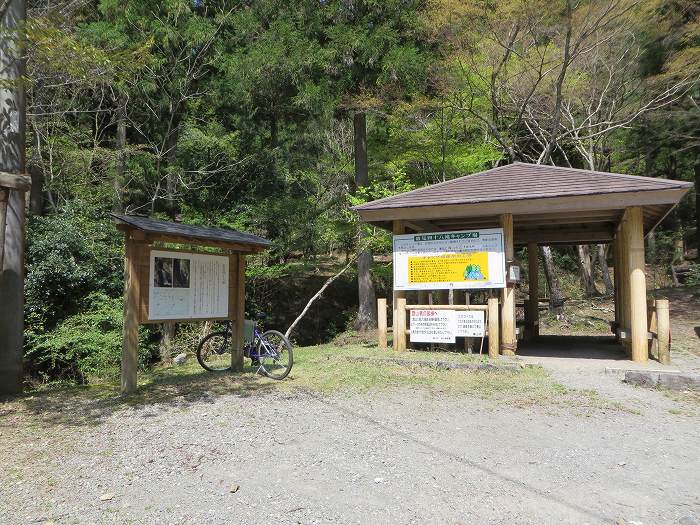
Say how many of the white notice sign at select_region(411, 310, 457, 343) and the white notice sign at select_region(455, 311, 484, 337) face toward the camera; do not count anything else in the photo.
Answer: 2

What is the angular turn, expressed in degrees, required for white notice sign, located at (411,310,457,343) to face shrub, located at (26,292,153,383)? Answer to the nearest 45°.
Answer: approximately 90° to its right

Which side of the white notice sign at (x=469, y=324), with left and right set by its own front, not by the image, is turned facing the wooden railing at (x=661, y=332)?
left

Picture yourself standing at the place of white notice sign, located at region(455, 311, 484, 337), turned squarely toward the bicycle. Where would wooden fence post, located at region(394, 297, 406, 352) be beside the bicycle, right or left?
right

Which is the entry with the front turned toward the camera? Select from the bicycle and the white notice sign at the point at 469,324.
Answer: the white notice sign

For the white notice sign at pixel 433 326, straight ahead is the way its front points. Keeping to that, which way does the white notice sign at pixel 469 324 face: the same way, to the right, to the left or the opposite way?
the same way

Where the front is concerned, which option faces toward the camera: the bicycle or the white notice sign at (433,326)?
the white notice sign

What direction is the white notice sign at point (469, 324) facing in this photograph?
toward the camera

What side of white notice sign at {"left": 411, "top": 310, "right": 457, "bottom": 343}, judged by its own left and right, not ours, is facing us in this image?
front

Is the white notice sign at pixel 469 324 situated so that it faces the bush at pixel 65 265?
no

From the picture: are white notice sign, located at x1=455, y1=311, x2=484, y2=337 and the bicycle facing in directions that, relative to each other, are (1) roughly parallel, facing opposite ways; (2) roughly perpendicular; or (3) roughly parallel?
roughly perpendicular

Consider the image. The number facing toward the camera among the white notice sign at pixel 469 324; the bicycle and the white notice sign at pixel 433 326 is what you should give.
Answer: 2
